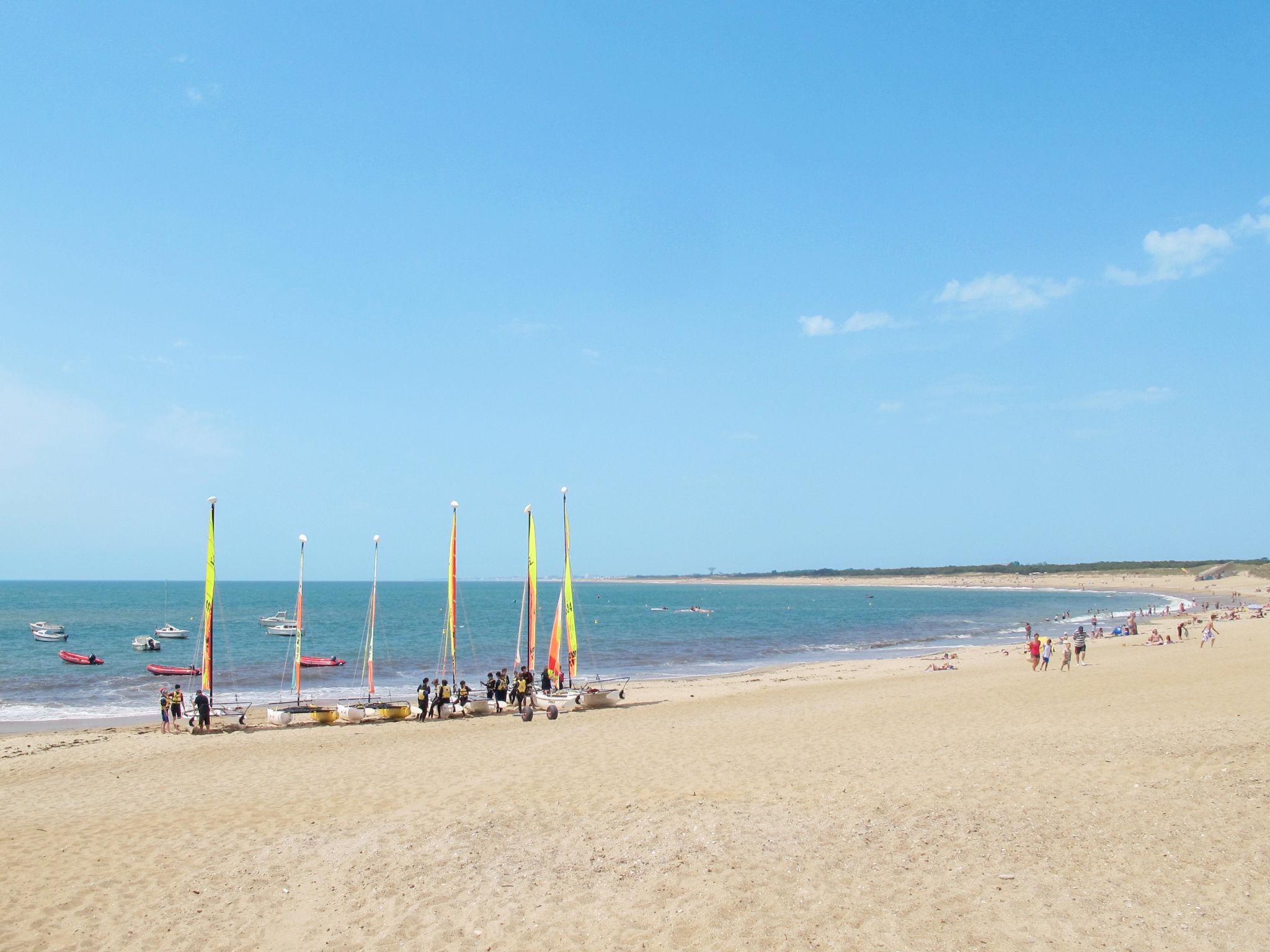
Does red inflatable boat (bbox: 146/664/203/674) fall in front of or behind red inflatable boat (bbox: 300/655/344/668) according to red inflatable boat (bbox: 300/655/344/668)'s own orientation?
in front

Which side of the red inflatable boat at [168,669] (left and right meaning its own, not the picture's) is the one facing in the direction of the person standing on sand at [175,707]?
left

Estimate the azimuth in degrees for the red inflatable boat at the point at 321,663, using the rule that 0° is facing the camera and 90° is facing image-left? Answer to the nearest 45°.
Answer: approximately 90°

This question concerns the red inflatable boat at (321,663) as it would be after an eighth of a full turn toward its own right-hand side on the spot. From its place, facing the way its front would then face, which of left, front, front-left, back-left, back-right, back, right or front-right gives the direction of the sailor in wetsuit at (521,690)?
back-left

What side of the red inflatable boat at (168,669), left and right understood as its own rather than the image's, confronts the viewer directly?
left

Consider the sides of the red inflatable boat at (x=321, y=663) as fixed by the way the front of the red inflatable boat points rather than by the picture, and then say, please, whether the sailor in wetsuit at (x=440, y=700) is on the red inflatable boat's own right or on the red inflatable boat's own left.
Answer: on the red inflatable boat's own left

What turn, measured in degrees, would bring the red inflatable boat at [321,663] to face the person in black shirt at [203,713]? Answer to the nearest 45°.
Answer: approximately 90° to its left

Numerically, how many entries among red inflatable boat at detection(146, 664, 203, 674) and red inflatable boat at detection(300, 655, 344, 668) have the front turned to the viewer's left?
2

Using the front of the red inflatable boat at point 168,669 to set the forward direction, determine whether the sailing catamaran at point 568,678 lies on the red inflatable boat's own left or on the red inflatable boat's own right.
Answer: on the red inflatable boat's own left
